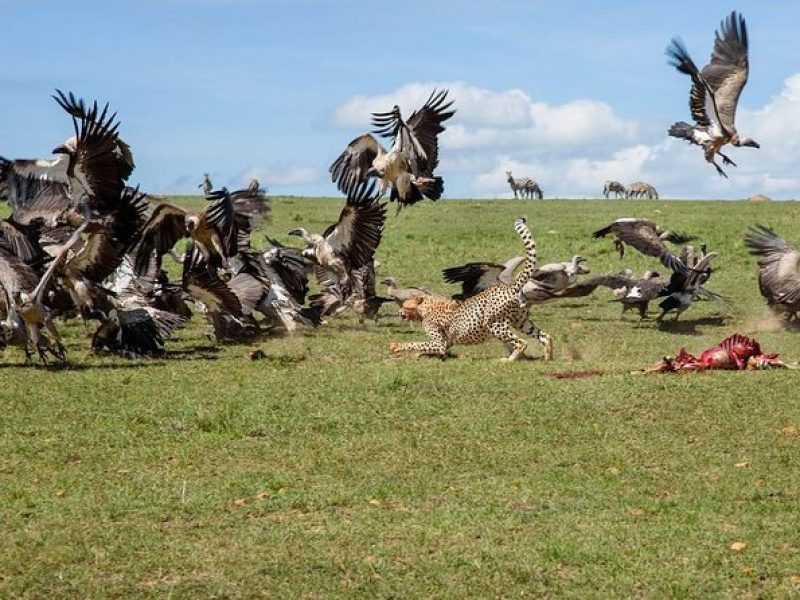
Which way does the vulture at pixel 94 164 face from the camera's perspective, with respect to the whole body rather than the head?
to the viewer's left

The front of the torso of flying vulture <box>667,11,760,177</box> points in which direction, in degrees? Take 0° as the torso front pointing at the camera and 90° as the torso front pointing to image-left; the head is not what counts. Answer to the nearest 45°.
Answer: approximately 270°

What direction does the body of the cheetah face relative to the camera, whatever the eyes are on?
to the viewer's left

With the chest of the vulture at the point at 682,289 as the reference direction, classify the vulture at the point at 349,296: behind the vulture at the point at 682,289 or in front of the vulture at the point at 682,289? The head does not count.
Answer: behind

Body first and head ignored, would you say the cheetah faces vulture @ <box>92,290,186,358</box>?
yes

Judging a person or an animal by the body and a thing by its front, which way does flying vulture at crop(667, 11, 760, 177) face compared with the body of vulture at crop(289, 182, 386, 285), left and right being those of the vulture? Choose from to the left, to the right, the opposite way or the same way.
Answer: the opposite way

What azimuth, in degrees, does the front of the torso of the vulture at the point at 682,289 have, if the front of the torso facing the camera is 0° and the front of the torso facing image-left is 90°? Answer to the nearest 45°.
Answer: approximately 270°
